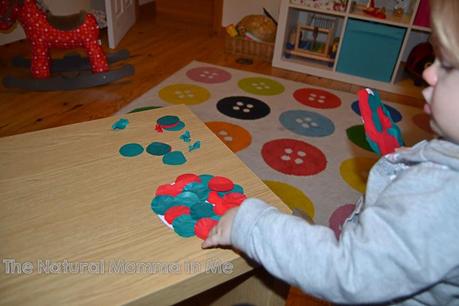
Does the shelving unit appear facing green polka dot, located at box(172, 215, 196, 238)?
yes

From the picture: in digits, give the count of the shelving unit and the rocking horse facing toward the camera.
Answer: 1

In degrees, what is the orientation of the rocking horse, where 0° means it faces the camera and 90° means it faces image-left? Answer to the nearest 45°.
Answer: approximately 90°

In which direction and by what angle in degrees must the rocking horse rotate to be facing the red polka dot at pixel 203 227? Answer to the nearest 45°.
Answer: approximately 90° to its left

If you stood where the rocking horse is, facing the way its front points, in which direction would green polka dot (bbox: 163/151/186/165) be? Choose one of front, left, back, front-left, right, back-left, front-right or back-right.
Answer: left

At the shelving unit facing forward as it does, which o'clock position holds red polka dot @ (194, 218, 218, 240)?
The red polka dot is roughly at 12 o'clock from the shelving unit.

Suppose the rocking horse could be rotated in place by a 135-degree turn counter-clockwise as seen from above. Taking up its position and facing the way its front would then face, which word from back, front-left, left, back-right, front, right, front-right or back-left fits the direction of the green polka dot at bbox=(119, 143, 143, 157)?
front-right

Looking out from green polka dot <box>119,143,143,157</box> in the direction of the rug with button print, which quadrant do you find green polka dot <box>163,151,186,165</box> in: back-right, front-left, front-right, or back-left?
front-right

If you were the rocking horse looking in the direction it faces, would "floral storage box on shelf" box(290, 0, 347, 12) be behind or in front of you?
behind

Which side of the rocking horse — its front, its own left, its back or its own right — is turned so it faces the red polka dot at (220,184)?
left

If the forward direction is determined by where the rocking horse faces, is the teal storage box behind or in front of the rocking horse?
behind

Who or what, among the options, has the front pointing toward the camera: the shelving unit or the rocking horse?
the shelving unit

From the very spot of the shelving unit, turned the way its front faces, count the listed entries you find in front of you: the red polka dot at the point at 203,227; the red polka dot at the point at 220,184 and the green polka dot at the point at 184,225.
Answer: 3

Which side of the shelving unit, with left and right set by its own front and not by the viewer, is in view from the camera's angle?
front

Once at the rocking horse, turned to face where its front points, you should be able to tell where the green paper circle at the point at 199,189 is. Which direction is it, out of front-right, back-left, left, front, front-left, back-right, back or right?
left

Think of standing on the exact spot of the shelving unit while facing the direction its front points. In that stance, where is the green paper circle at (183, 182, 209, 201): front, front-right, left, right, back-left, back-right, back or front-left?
front

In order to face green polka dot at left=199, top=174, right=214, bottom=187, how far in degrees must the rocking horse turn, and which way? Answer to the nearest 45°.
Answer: approximately 90° to its left

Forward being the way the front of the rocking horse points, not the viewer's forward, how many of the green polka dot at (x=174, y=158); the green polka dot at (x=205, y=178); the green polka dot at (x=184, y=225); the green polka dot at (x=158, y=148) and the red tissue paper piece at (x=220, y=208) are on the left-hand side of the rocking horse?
5

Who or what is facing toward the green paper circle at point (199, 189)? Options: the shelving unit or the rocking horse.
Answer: the shelving unit
